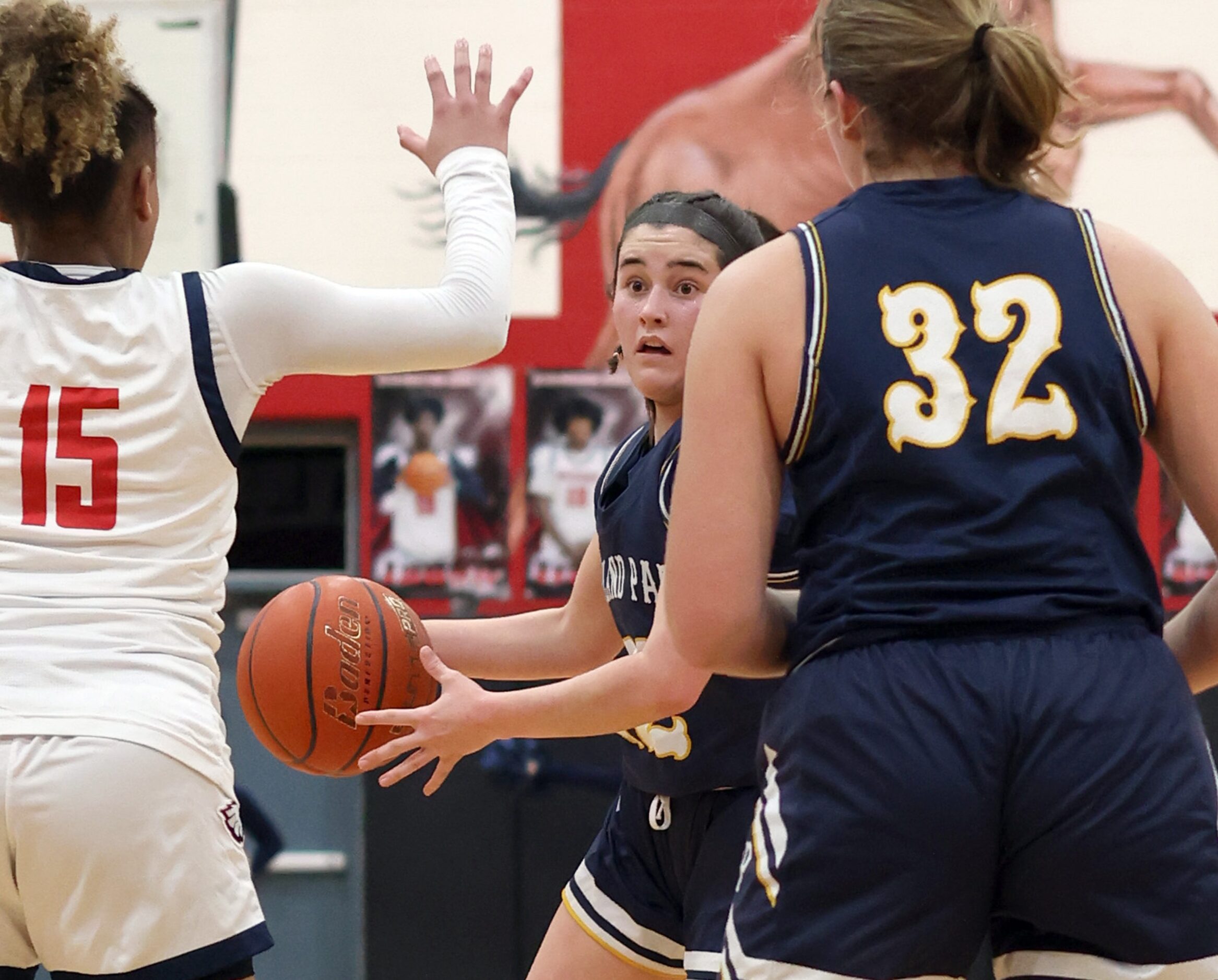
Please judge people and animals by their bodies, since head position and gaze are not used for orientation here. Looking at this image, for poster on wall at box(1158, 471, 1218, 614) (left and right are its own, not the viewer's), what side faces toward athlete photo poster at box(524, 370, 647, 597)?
right

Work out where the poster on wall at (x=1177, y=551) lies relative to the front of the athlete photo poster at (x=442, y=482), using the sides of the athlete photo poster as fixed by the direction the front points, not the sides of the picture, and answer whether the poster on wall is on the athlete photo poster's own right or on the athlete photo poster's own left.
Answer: on the athlete photo poster's own left

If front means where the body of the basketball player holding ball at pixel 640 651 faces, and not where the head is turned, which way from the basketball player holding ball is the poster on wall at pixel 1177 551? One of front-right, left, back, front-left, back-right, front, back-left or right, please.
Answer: back

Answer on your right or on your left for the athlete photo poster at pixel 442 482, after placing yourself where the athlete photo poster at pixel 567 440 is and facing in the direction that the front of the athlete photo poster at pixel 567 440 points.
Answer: on your right

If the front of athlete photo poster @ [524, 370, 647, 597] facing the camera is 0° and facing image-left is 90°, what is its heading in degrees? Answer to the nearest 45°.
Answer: approximately 0°

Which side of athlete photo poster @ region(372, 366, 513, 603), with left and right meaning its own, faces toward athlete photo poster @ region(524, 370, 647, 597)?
left

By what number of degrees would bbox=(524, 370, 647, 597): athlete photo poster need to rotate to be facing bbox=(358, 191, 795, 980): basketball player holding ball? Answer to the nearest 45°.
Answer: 0° — it already faces them
